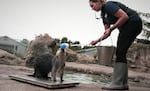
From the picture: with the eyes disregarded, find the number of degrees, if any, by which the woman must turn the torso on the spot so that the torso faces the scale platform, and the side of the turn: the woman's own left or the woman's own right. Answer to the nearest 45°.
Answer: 0° — they already face it

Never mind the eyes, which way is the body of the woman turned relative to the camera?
to the viewer's left
